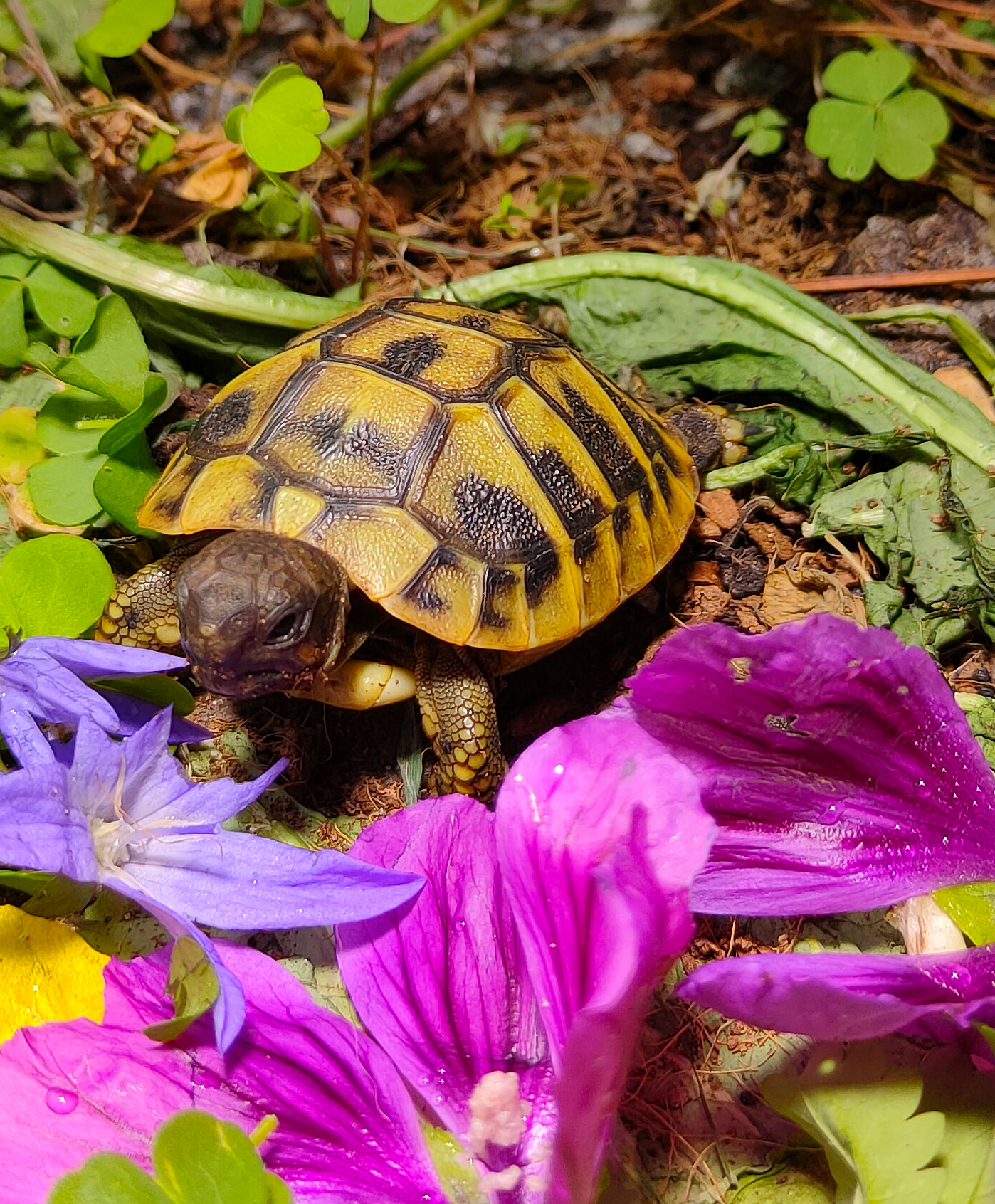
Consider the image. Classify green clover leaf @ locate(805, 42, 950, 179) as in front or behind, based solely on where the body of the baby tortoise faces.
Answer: behind

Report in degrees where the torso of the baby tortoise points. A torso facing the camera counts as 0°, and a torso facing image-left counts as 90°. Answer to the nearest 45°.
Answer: approximately 45°

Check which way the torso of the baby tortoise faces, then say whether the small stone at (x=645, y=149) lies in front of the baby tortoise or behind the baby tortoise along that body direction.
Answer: behind
